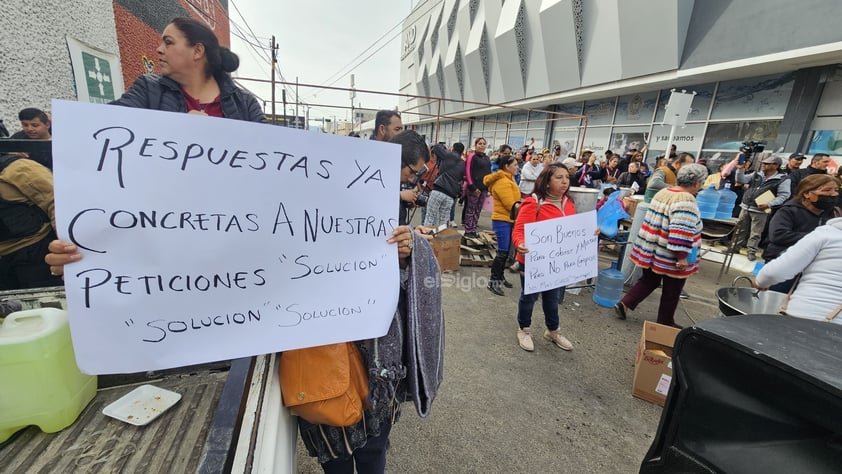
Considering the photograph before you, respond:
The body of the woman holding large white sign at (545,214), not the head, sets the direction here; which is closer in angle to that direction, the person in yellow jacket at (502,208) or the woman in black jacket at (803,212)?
the woman in black jacket

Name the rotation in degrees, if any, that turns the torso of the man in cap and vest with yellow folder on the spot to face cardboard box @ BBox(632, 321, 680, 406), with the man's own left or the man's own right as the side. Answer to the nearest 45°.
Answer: approximately 45° to the man's own left

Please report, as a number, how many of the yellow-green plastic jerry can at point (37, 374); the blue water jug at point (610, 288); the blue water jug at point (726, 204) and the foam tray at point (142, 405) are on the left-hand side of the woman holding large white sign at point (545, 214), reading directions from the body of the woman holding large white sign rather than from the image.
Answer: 2

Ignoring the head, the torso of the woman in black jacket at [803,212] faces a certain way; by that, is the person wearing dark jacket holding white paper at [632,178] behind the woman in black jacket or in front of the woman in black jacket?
behind

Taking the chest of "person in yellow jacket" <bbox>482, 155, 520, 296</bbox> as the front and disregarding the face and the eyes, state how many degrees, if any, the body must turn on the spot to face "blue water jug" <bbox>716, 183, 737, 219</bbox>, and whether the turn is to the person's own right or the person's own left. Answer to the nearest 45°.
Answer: approximately 45° to the person's own left

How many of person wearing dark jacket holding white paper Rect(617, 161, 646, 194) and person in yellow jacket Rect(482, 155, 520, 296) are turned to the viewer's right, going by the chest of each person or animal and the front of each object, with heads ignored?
1

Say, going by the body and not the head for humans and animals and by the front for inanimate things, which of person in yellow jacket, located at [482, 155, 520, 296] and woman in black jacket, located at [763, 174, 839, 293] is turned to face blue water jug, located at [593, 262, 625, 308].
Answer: the person in yellow jacket
